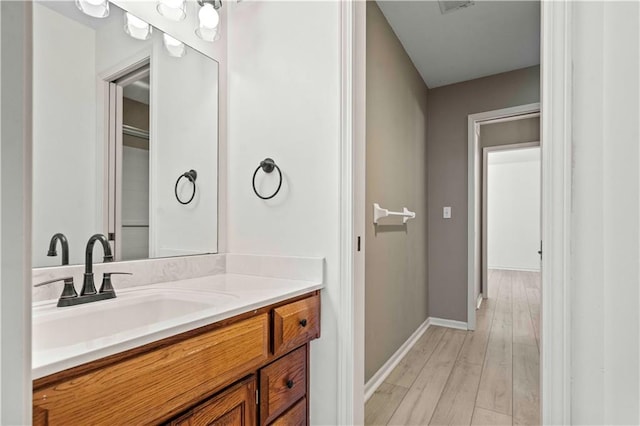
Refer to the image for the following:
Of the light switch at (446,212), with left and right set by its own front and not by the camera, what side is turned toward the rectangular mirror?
front

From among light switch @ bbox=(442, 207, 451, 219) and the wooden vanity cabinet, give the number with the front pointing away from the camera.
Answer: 0

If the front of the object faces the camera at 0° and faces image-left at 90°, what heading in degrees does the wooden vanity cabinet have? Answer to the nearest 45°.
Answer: approximately 315°

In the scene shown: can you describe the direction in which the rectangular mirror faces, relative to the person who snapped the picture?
facing the viewer and to the right of the viewer

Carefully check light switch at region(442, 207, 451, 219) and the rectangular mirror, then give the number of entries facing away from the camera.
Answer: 0

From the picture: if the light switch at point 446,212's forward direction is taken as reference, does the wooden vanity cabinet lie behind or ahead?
ahead

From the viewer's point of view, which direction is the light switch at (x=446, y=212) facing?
toward the camera

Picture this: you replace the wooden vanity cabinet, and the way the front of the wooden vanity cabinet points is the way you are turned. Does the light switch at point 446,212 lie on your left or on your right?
on your left
